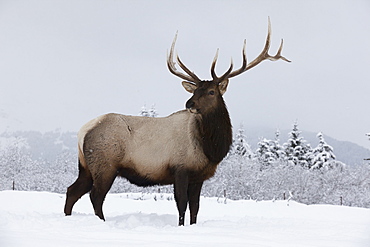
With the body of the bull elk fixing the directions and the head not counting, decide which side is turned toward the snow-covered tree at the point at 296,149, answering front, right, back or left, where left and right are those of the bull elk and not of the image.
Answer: left

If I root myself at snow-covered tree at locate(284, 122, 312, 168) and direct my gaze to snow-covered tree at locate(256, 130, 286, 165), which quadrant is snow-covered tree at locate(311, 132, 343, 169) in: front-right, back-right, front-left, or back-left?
back-left

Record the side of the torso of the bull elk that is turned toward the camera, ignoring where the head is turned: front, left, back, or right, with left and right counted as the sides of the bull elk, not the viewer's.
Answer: right

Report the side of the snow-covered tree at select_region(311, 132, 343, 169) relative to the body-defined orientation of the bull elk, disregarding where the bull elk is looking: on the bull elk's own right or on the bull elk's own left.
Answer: on the bull elk's own left
